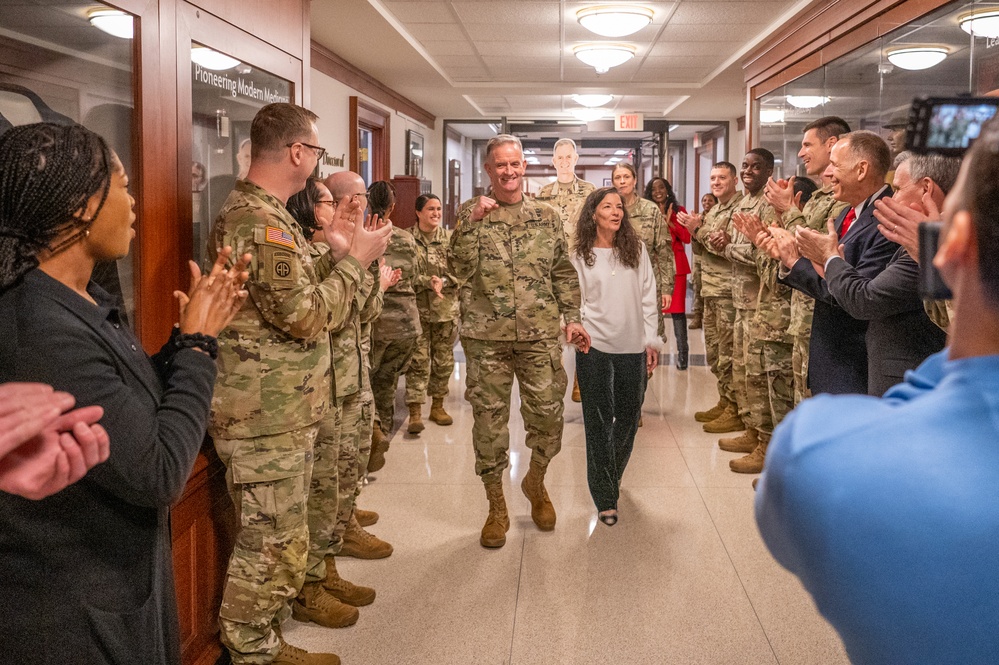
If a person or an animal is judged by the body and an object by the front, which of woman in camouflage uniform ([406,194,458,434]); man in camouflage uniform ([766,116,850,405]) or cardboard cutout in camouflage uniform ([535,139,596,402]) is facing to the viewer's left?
man in camouflage uniform ([766,116,850,405])

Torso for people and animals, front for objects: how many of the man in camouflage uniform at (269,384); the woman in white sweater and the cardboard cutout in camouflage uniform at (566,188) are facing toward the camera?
2

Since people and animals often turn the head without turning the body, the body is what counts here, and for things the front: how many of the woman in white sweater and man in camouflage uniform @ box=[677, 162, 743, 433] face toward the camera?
1

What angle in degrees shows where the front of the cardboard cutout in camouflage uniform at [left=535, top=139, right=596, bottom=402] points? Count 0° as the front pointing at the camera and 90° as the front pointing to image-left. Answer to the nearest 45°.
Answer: approximately 0°

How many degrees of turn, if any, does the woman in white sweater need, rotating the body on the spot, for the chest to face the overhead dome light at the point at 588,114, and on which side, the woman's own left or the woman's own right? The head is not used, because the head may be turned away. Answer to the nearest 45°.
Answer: approximately 180°

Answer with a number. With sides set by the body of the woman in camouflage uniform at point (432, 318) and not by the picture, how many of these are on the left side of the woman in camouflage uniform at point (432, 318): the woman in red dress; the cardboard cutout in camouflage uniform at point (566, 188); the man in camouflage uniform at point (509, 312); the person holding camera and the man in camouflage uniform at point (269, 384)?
2

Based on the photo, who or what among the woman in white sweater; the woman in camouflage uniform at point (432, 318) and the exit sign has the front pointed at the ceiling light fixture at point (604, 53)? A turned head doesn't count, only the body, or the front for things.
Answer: the exit sign

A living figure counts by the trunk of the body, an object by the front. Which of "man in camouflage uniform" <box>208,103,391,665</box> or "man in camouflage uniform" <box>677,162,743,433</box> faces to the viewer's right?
"man in camouflage uniform" <box>208,103,391,665</box>

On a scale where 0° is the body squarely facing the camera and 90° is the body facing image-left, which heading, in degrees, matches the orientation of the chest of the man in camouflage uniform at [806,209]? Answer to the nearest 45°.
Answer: approximately 90°
